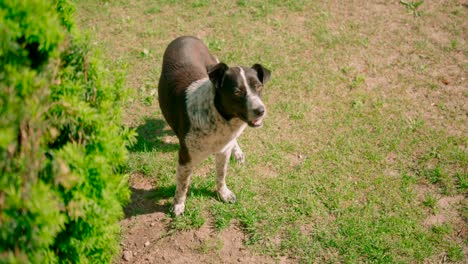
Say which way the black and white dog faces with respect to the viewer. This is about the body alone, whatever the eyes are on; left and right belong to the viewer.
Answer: facing the viewer and to the right of the viewer

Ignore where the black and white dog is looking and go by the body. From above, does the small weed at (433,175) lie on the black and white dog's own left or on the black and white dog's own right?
on the black and white dog's own left

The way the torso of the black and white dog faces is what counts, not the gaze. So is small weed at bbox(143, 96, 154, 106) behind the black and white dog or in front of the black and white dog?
behind

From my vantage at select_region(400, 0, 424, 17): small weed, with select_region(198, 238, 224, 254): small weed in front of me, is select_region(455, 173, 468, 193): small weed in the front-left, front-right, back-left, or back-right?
front-left

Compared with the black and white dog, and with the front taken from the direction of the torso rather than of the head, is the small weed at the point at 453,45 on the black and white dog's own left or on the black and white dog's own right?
on the black and white dog's own left

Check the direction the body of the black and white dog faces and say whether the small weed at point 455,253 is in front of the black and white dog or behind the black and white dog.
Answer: in front

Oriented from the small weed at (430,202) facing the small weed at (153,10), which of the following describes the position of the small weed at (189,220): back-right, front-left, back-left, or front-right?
front-left

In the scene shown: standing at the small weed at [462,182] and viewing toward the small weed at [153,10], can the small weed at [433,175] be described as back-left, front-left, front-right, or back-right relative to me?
front-left

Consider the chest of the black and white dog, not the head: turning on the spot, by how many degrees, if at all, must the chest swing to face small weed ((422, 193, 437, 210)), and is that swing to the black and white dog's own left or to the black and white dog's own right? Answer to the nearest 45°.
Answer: approximately 45° to the black and white dog's own left

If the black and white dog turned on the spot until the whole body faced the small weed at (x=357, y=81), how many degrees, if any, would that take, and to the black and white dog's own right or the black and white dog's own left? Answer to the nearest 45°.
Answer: approximately 90° to the black and white dog's own left

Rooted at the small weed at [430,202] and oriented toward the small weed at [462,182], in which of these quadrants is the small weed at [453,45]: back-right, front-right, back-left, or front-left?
front-left

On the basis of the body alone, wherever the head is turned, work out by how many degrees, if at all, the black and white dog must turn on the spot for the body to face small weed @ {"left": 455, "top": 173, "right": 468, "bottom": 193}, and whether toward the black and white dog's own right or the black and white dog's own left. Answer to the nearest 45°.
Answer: approximately 45° to the black and white dog's own left

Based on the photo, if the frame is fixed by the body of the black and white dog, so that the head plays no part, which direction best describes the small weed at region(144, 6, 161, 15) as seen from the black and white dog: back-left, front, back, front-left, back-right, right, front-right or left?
back-left

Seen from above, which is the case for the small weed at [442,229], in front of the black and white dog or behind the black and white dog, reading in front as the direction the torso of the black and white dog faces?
in front
